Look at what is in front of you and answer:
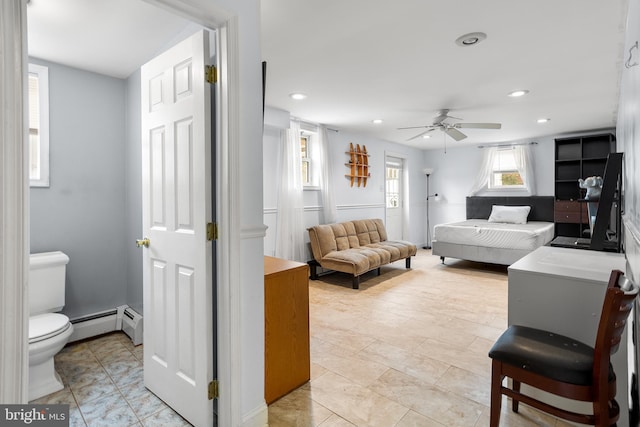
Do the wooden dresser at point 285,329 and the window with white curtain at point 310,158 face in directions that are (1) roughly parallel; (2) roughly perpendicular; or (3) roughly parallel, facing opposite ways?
roughly perpendicular

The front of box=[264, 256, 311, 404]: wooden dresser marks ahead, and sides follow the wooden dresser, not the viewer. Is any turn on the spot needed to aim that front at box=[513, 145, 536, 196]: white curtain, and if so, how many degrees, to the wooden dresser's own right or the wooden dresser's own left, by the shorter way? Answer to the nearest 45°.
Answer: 0° — it already faces it

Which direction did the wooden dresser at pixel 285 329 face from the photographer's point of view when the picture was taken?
facing away from the viewer and to the right of the viewer

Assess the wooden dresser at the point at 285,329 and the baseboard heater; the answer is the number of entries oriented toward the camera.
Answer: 1

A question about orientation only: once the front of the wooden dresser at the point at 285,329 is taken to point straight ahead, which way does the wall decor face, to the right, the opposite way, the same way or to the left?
to the right

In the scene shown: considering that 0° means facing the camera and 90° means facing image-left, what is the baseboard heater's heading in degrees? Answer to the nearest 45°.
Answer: approximately 0°

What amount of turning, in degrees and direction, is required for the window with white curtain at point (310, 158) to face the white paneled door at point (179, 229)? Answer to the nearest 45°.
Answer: approximately 45° to its right

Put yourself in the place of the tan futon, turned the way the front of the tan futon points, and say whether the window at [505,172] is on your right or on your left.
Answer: on your left

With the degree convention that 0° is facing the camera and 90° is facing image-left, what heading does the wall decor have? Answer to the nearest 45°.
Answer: approximately 315°
